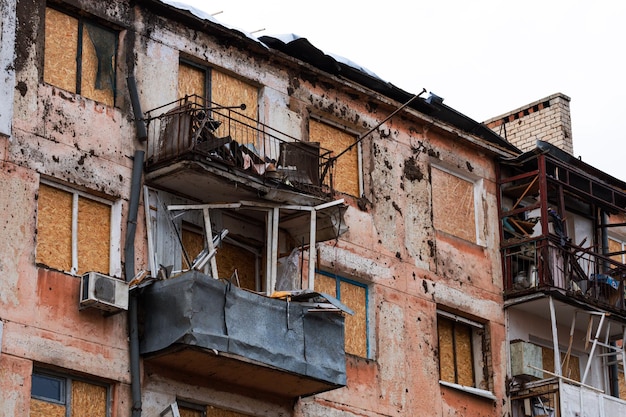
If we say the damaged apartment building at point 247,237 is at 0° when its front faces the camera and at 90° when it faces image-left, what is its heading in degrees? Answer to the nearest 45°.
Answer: approximately 315°
